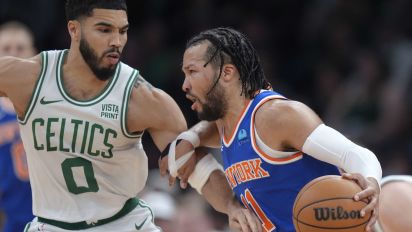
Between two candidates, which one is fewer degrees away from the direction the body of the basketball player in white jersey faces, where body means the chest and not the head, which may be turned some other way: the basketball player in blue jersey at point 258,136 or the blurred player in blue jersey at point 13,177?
the basketball player in blue jersey

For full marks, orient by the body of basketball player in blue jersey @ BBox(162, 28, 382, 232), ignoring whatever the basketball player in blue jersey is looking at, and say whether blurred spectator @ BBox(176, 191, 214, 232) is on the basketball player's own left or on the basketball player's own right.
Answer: on the basketball player's own right

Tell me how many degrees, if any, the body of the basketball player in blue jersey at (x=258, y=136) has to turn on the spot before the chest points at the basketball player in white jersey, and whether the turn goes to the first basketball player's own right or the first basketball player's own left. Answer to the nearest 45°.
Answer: approximately 45° to the first basketball player's own right

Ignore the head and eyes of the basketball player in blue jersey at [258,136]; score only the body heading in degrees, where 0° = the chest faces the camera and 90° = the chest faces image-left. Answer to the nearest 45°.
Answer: approximately 45°

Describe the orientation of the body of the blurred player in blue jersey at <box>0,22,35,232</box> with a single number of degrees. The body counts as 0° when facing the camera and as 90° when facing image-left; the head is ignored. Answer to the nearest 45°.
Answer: approximately 0°

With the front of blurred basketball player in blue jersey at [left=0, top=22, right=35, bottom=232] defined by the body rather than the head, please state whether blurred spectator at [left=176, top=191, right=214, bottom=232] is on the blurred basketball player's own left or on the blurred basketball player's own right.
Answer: on the blurred basketball player's own left

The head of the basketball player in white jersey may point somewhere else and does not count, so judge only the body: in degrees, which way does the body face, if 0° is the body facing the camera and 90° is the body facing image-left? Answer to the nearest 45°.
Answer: approximately 0°

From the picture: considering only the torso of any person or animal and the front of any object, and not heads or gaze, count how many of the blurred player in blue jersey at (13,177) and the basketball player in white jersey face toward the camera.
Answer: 2
